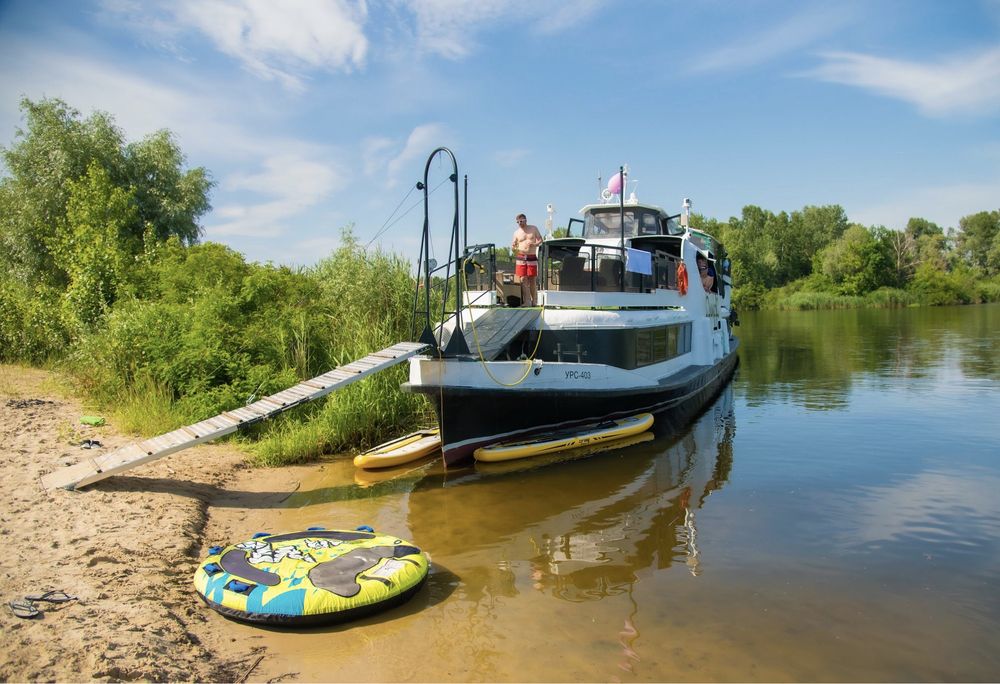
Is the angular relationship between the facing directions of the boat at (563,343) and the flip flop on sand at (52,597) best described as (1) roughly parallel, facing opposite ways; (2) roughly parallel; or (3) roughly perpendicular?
roughly parallel, facing opposite ways

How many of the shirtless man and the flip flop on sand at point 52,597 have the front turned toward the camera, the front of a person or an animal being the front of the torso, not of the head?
1

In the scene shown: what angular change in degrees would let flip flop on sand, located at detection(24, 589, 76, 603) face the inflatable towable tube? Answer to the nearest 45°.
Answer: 0° — it already faces it

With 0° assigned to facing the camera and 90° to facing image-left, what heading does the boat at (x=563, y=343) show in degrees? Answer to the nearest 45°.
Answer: approximately 45°

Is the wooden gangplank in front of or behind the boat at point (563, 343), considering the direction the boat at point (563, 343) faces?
in front

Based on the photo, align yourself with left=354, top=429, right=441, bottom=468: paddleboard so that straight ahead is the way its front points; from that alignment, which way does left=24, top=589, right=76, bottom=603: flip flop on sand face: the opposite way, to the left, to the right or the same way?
the opposite way

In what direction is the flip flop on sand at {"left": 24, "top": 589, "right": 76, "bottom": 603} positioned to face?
to the viewer's right

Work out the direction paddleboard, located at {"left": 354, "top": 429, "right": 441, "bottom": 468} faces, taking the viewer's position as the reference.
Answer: facing the viewer and to the left of the viewer

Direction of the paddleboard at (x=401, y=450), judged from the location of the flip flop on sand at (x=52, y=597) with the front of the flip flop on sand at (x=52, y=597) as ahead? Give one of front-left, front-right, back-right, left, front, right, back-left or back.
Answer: front-left

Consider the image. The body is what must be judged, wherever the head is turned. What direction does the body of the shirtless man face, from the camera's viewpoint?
toward the camera

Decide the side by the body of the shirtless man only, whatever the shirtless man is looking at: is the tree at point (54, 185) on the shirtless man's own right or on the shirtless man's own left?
on the shirtless man's own right

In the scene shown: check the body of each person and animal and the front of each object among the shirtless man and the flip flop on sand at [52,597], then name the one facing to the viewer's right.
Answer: the flip flop on sand
